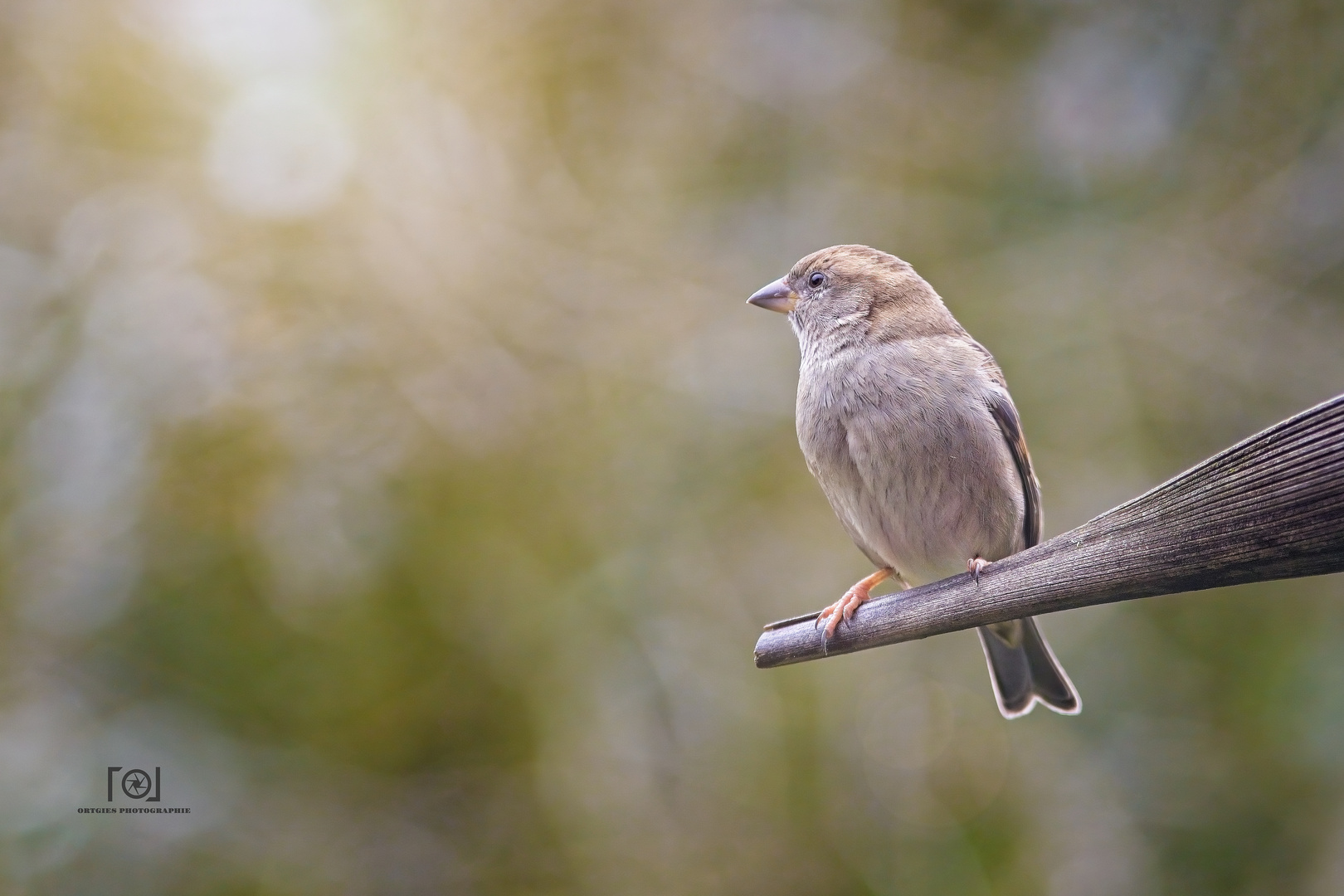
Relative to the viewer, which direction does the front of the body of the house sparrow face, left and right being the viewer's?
facing the viewer and to the left of the viewer
